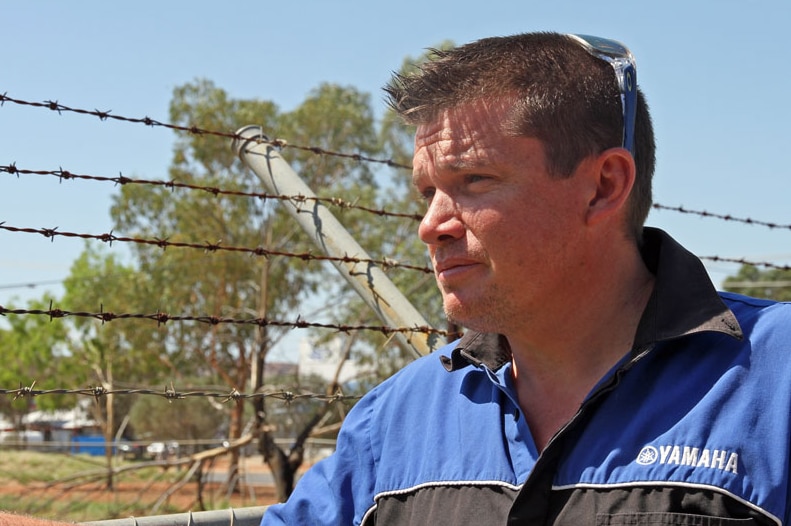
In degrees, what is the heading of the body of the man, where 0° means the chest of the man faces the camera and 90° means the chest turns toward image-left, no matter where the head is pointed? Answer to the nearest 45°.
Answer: approximately 45°

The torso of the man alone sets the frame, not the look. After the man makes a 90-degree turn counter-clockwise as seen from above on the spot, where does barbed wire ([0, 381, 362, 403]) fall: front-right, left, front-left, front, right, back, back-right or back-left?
back
